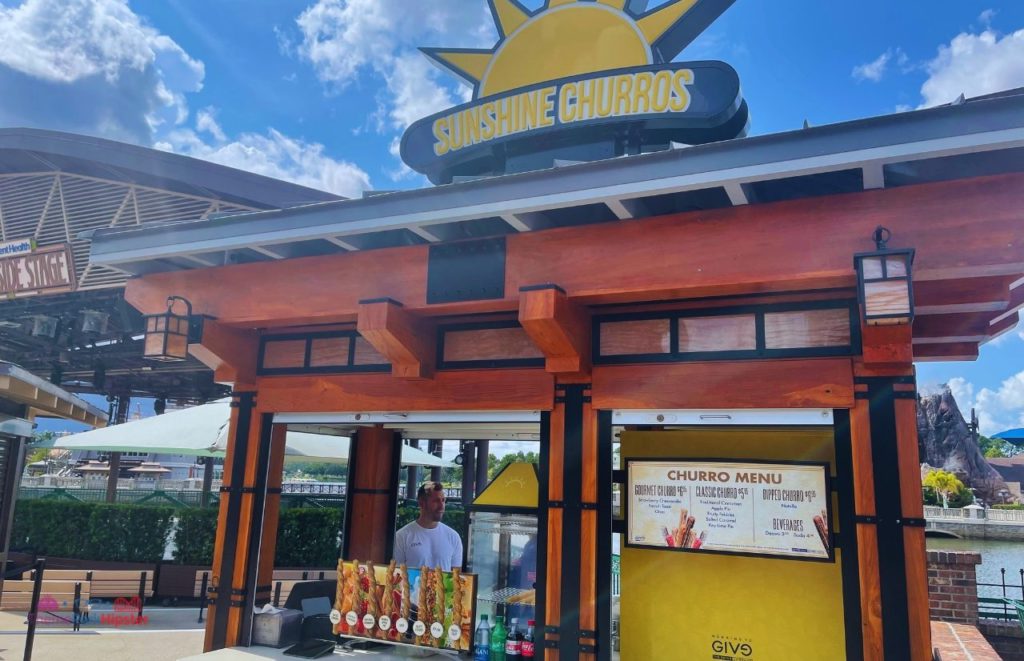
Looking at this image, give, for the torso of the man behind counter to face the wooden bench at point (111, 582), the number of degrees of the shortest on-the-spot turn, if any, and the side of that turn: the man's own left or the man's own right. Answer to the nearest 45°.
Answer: approximately 135° to the man's own right

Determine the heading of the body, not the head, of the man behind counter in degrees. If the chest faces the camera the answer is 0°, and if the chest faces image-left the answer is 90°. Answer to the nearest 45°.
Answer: approximately 0°

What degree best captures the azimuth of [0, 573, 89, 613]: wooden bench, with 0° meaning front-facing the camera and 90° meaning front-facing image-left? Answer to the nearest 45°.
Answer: approximately 0°

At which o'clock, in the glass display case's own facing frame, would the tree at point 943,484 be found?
The tree is roughly at 7 o'clock from the glass display case.

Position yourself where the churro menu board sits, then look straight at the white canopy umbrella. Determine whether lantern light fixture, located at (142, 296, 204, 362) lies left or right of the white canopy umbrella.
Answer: left

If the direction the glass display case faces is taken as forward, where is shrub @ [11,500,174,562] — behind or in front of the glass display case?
behind

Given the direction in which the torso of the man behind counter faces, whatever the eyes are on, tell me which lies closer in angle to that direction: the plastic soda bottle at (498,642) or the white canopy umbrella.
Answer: the plastic soda bottle

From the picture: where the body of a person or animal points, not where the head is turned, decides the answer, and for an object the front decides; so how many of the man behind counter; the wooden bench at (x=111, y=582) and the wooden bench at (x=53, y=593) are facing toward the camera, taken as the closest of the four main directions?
3

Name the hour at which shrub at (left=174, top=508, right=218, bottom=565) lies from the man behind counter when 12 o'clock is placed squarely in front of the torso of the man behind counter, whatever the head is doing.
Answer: The shrub is roughly at 5 o'clock from the man behind counter.
